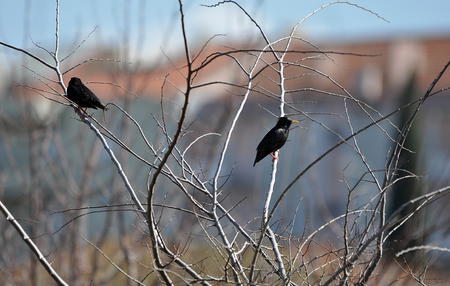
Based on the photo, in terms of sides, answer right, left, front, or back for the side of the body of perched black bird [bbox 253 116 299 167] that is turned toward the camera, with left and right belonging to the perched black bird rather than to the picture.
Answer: right

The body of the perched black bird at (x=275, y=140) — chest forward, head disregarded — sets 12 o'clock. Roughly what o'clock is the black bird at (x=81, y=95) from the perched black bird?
The black bird is roughly at 5 o'clock from the perched black bird.
